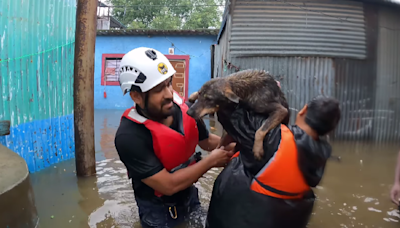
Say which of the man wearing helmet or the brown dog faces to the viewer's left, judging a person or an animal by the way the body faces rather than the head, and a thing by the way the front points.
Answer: the brown dog

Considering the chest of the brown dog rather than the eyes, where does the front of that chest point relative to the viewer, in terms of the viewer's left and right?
facing to the left of the viewer

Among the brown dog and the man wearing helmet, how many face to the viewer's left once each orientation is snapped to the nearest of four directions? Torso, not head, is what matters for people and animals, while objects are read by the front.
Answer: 1

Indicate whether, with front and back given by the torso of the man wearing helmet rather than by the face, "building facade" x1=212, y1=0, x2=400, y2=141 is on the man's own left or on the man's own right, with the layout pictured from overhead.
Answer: on the man's own left

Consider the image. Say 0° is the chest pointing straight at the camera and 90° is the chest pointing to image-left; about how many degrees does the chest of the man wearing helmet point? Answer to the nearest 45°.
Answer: approximately 315°

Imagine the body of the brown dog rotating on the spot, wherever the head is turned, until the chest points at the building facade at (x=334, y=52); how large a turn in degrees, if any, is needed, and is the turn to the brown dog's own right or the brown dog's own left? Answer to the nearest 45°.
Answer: approximately 90° to the brown dog's own right

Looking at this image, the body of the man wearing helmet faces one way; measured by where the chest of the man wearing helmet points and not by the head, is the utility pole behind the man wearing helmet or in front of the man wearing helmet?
behind
